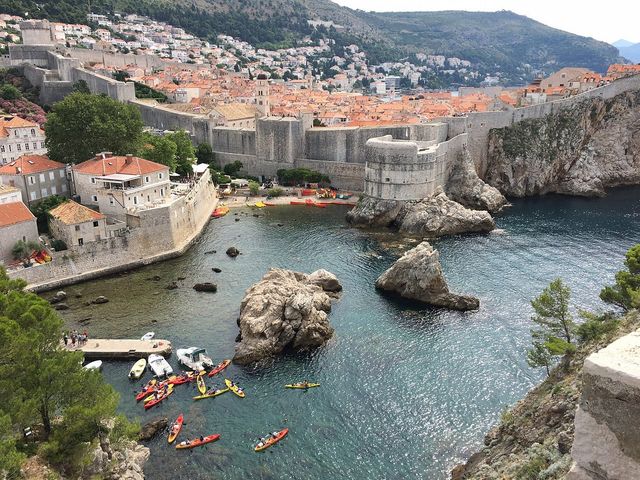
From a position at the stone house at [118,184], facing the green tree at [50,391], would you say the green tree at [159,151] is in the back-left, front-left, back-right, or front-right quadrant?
back-left

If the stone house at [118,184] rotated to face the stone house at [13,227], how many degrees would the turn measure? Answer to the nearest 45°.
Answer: approximately 90° to its right

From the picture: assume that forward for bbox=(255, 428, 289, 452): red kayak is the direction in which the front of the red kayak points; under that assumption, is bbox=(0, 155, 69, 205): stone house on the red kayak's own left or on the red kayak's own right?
on the red kayak's own left

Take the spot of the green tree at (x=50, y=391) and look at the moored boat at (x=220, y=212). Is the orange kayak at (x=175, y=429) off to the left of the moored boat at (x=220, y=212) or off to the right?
right

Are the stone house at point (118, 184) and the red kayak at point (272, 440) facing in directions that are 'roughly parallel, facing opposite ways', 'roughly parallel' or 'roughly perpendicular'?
roughly perpendicular

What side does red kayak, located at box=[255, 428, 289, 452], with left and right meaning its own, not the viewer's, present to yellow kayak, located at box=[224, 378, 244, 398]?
left

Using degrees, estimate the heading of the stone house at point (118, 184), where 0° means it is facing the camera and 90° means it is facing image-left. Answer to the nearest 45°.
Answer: approximately 315°

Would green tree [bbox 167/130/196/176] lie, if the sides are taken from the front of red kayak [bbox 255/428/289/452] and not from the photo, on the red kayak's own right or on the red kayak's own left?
on the red kayak's own left

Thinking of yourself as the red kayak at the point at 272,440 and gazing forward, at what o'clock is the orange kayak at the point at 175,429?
The orange kayak is roughly at 8 o'clock from the red kayak.

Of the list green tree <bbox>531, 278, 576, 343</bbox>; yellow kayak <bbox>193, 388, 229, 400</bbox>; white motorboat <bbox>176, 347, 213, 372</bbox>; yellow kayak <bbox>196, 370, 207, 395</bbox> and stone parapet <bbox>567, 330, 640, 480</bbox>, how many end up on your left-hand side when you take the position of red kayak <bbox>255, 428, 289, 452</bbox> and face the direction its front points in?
3

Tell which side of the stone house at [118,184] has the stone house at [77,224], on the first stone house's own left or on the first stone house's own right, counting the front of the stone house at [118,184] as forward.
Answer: on the first stone house's own right

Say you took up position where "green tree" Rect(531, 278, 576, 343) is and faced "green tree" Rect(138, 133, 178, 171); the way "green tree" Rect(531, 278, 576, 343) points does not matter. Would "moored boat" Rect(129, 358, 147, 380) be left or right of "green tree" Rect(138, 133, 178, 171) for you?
left

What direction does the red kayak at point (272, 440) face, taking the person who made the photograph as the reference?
facing away from the viewer and to the right of the viewer

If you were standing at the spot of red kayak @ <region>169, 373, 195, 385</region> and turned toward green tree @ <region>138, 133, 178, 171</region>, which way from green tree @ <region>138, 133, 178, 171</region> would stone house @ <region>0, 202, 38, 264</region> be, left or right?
left

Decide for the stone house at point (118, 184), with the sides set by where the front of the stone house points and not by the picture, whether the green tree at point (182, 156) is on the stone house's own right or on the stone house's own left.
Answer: on the stone house's own left
